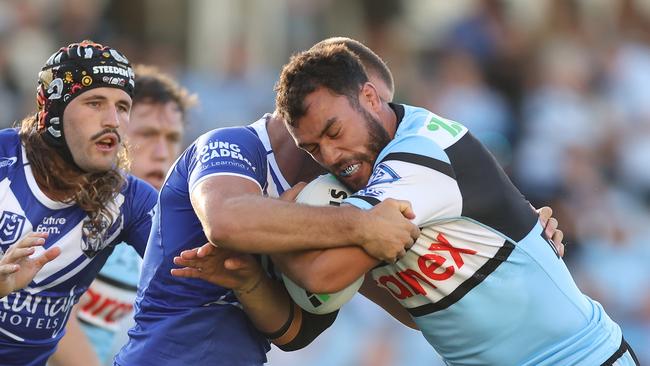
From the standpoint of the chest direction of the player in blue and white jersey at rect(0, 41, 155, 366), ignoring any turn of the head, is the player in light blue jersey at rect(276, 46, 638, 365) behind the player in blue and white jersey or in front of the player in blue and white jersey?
in front

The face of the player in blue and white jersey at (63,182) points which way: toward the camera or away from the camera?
toward the camera

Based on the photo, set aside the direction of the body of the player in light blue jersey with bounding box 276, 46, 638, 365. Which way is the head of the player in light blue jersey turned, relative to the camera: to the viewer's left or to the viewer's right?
to the viewer's left

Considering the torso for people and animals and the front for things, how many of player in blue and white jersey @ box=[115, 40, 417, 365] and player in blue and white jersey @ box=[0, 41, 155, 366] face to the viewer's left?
0

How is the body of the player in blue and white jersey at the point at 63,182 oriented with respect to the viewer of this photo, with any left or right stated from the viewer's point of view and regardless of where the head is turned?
facing the viewer and to the right of the viewer

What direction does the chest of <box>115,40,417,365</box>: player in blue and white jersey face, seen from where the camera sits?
to the viewer's right

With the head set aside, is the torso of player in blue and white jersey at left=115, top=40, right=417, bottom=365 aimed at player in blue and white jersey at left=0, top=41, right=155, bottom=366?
no
